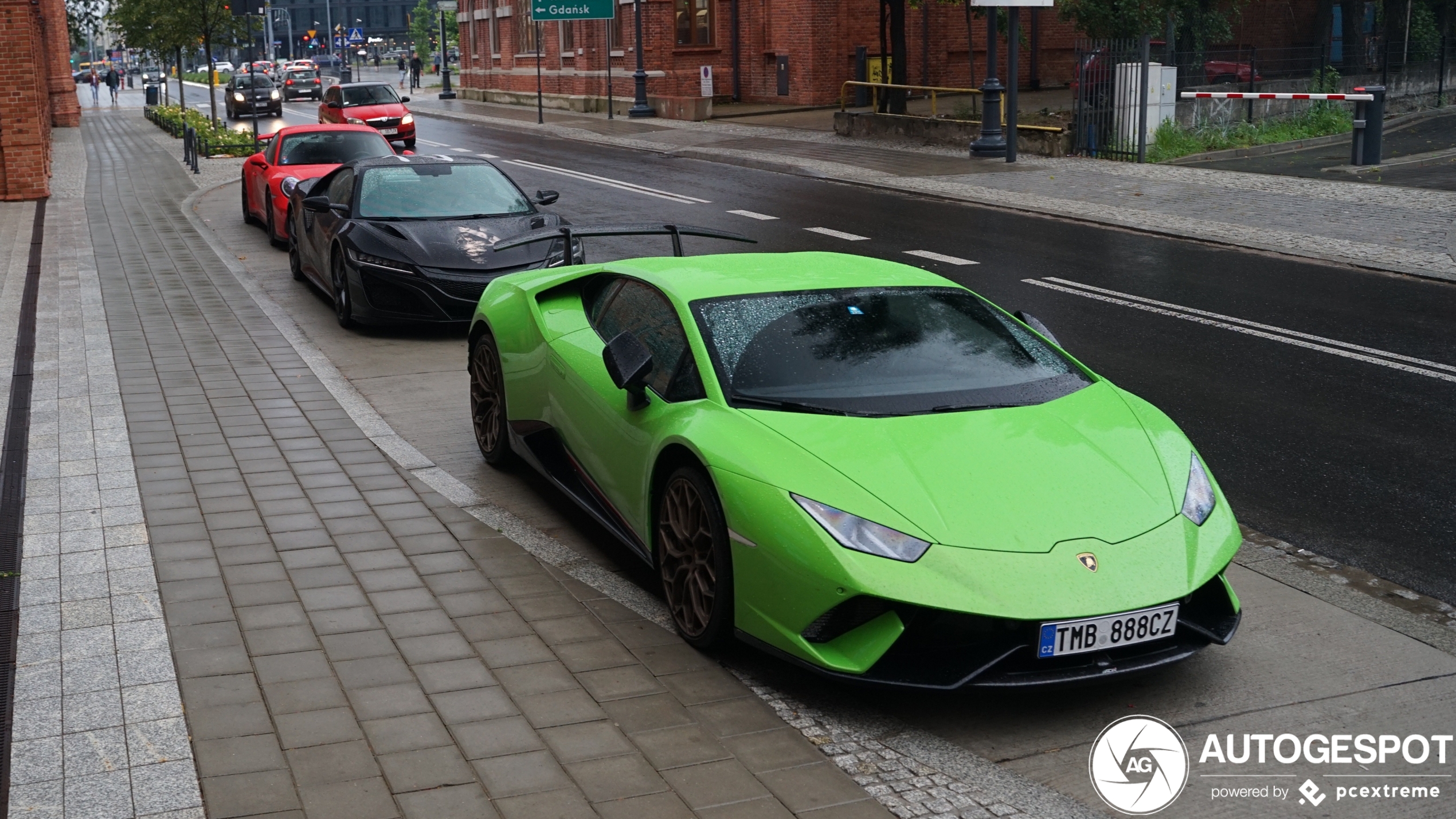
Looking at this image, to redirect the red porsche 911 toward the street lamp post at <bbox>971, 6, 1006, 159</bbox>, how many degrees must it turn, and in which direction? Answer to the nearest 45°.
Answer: approximately 90° to its left

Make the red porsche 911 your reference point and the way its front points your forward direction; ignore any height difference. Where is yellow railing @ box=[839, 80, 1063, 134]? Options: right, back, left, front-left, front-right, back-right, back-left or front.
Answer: left

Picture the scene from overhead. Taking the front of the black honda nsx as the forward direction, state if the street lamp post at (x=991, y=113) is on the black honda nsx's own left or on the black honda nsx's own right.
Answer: on the black honda nsx's own left

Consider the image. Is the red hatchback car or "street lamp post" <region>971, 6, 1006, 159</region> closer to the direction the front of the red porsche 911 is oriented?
the street lamp post

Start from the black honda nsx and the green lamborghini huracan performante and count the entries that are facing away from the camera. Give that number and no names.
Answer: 0

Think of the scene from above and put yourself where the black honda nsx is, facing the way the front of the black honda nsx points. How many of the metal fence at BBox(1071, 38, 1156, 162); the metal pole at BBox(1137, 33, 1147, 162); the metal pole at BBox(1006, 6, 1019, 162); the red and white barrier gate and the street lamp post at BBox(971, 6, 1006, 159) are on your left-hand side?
5

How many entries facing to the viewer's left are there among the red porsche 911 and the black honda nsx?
0

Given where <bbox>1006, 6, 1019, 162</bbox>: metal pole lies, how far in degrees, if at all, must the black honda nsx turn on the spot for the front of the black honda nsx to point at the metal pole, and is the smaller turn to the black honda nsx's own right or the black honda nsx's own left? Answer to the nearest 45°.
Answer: approximately 90° to the black honda nsx's own left

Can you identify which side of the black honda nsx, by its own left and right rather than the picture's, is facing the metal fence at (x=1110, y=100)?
left

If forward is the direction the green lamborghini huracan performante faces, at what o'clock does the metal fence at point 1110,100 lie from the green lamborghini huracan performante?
The metal fence is roughly at 8 o'clock from the green lamborghini huracan performante.

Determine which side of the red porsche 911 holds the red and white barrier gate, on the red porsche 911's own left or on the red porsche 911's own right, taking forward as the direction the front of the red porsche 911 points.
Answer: on the red porsche 911's own left

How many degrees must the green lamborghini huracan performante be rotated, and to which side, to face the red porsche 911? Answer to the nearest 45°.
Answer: approximately 180°

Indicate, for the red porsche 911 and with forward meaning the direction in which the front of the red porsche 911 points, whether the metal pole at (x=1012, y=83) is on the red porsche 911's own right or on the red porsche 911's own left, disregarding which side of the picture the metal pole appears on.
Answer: on the red porsche 911's own left

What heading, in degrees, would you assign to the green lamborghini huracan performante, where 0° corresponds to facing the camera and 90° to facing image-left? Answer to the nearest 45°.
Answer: approximately 315°
